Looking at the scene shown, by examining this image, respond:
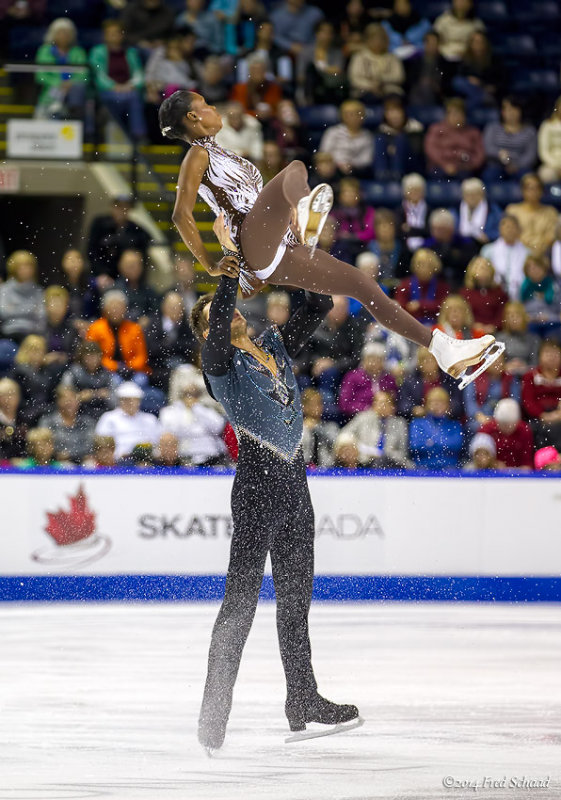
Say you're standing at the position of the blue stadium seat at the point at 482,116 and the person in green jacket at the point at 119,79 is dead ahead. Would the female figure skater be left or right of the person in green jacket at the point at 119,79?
left

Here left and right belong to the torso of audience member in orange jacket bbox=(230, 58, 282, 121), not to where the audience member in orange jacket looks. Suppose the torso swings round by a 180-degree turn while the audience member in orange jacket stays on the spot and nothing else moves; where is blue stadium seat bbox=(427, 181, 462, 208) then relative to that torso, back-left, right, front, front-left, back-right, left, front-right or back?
right

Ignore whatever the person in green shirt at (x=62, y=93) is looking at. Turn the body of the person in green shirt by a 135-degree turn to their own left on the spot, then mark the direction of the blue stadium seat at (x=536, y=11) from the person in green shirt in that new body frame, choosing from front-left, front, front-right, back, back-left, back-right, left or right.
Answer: front

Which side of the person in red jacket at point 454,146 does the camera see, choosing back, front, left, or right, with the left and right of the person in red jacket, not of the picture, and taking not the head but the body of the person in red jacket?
front

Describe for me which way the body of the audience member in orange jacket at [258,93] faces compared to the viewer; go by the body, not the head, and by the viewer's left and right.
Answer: facing the viewer

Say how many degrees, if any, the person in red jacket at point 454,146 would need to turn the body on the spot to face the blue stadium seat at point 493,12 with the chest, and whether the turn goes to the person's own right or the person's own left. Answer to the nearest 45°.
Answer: approximately 180°

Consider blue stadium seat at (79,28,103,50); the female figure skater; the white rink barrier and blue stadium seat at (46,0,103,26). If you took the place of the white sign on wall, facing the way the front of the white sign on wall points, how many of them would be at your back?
2

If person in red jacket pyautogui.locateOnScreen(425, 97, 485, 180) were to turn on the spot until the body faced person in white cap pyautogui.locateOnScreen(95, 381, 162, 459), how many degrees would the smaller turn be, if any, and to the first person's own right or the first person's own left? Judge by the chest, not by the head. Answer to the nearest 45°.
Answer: approximately 45° to the first person's own right

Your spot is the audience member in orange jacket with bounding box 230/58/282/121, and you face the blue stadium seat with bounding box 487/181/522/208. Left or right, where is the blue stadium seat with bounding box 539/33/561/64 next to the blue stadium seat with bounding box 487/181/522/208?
left

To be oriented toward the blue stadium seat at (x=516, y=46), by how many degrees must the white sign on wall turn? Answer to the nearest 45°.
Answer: approximately 135° to its left
